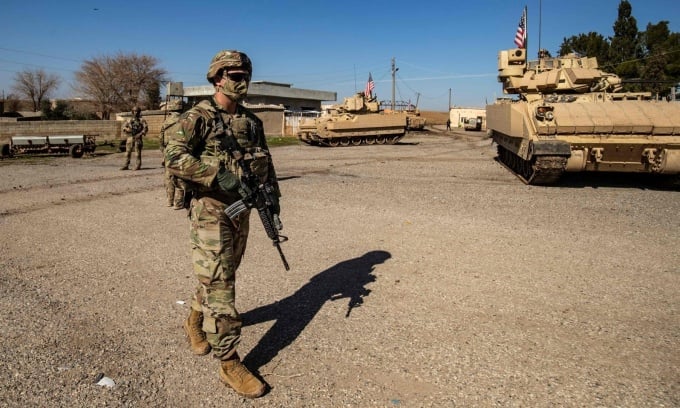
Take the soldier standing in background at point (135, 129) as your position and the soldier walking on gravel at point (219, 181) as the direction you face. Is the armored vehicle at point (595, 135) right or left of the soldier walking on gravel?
left

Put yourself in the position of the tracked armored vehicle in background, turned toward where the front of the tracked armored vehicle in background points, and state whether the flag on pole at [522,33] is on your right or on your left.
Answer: on your left

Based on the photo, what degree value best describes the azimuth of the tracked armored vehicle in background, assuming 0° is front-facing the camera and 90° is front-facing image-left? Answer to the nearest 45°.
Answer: approximately 45°

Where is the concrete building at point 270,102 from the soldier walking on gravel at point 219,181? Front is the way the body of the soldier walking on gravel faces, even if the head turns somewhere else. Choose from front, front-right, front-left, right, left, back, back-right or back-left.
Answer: back-left

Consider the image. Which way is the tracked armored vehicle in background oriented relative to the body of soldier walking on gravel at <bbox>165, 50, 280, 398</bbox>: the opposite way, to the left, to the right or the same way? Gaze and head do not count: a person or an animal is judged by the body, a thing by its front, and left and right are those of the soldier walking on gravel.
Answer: to the right
